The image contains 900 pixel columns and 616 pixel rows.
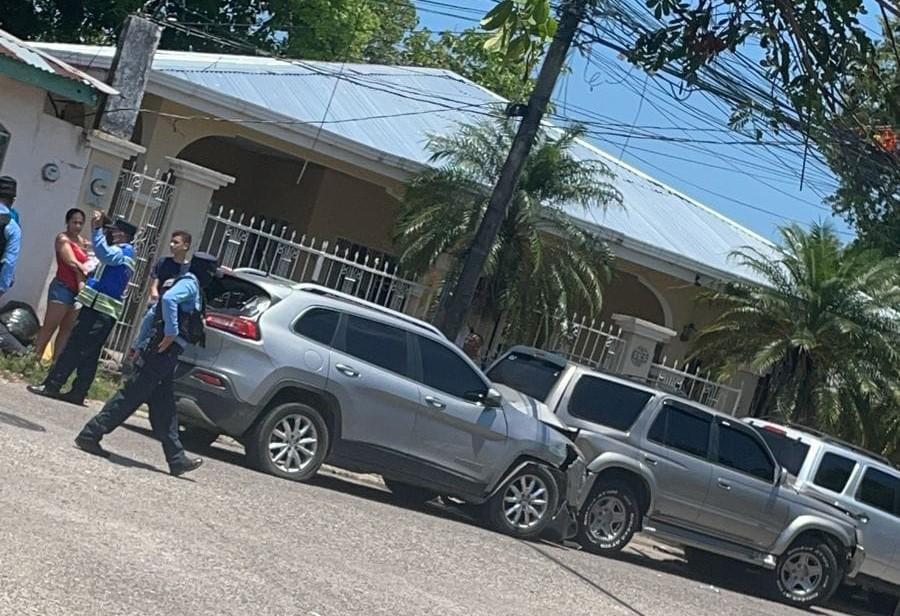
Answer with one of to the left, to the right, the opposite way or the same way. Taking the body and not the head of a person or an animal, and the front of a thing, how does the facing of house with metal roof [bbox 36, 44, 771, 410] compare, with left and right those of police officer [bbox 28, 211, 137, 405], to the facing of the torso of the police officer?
to the left

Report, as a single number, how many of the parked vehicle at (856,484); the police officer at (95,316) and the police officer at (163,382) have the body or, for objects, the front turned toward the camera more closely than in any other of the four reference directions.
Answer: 0

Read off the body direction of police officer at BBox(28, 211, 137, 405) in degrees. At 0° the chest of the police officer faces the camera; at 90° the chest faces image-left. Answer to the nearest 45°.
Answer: approximately 90°

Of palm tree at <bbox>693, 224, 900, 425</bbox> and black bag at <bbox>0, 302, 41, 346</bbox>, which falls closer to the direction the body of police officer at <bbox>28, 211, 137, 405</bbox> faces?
the black bag

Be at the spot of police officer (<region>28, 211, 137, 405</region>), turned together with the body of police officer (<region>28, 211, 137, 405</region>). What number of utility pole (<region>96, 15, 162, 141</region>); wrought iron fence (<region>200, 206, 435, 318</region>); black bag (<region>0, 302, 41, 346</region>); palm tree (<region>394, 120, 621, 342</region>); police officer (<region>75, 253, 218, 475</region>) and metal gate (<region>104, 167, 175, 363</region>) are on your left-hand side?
1

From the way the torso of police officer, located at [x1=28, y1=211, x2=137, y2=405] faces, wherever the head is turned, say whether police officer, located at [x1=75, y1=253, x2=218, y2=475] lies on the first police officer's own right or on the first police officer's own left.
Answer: on the first police officer's own left

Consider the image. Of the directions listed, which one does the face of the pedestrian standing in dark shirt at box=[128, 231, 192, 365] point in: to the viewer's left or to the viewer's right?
to the viewer's left

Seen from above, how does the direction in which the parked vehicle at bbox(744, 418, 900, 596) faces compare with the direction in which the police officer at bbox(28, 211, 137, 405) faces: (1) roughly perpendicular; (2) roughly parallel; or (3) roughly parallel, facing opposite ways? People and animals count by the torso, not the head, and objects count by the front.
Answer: roughly parallel, facing opposite ways

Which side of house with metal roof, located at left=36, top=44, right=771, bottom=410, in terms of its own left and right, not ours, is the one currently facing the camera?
front

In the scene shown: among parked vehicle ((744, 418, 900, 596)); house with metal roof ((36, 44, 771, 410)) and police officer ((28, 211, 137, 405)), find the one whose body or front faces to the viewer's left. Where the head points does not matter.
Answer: the police officer

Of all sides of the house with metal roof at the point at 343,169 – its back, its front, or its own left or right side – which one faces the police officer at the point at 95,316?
front

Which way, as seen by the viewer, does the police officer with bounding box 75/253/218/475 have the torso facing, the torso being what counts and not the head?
to the viewer's right

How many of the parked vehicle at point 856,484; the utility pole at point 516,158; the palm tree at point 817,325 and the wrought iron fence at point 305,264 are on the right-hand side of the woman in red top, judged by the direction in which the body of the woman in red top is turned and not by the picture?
0

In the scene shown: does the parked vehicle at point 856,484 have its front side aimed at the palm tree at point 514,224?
no

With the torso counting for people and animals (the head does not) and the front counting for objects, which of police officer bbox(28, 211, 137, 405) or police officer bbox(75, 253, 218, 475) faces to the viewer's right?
police officer bbox(75, 253, 218, 475)

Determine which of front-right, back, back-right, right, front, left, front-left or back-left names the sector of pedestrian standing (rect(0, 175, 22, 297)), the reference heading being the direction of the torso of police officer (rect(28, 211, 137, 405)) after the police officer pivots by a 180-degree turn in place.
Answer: back-right

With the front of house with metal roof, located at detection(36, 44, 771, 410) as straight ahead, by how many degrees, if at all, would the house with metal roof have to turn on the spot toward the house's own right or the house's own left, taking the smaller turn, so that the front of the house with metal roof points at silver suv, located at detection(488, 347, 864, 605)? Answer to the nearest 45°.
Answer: approximately 45° to the house's own left
